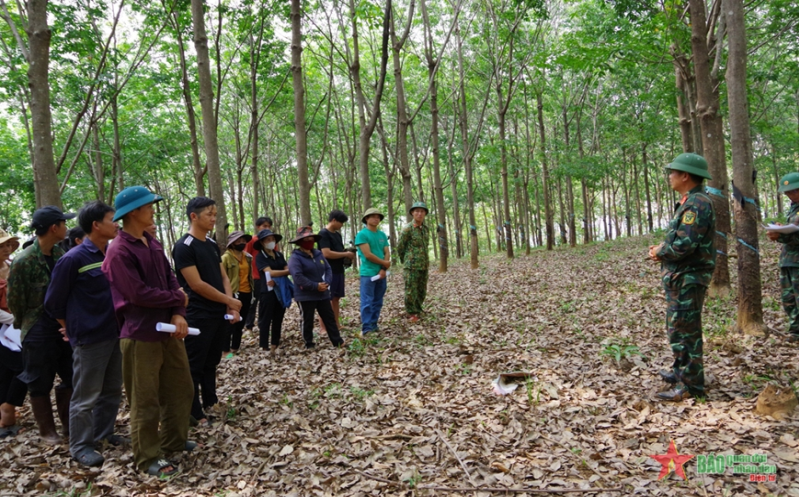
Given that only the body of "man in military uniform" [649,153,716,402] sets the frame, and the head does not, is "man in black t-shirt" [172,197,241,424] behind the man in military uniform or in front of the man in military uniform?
in front

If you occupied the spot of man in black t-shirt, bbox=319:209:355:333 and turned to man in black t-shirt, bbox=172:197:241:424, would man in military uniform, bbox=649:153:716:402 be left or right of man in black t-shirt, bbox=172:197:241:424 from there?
left

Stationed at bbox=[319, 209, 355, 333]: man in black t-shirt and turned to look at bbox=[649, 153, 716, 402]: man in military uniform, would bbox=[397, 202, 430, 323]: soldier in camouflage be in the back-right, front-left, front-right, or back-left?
front-left

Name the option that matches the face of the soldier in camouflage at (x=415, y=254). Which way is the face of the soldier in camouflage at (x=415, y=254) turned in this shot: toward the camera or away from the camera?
toward the camera

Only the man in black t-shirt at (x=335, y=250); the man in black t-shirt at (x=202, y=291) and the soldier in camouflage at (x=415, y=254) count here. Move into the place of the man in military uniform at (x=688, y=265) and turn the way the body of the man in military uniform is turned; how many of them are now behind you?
0

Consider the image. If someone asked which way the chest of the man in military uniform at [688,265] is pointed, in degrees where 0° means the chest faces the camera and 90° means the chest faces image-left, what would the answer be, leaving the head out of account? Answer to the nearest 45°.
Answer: approximately 90°

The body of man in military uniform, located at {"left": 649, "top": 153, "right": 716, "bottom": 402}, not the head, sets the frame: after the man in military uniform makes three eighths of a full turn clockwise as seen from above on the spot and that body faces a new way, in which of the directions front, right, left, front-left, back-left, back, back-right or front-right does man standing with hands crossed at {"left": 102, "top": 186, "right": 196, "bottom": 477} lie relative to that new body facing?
back

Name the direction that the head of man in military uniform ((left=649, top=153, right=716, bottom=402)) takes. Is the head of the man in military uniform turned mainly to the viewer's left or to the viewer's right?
to the viewer's left
